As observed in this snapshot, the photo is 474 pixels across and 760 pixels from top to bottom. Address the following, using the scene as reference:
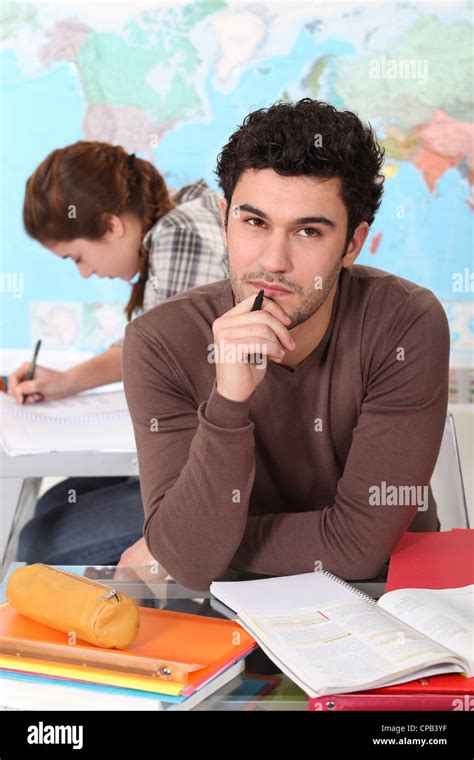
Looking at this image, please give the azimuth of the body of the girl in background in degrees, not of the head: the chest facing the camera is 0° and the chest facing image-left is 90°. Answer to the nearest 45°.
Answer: approximately 90°

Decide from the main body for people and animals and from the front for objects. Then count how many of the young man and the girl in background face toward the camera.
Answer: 1

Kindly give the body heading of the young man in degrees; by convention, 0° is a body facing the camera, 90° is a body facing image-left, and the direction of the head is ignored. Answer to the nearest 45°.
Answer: approximately 0°

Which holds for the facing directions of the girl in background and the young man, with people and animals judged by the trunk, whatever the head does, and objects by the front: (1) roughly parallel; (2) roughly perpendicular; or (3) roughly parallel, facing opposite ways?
roughly perpendicular
